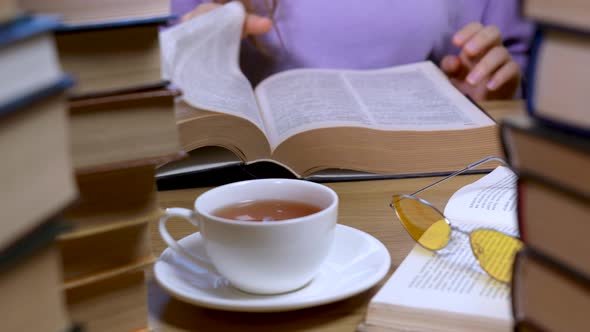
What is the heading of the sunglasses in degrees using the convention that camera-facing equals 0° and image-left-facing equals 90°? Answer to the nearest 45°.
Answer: approximately 45°
